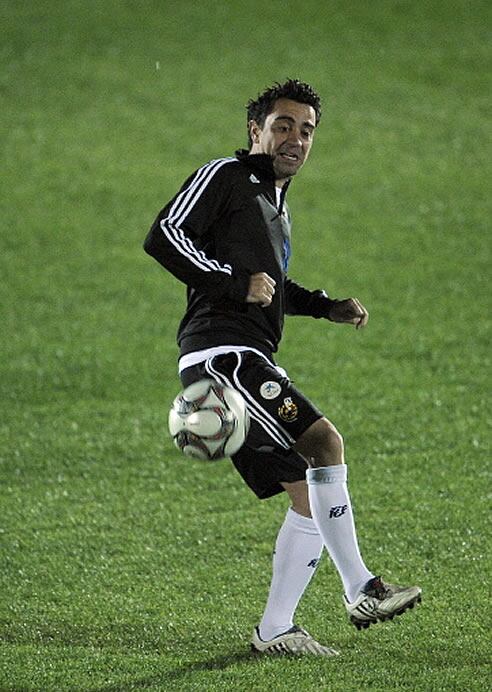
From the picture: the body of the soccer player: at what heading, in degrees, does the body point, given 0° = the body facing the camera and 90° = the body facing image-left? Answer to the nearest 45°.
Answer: approximately 315°

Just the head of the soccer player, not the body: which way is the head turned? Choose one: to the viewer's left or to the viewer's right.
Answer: to the viewer's right
